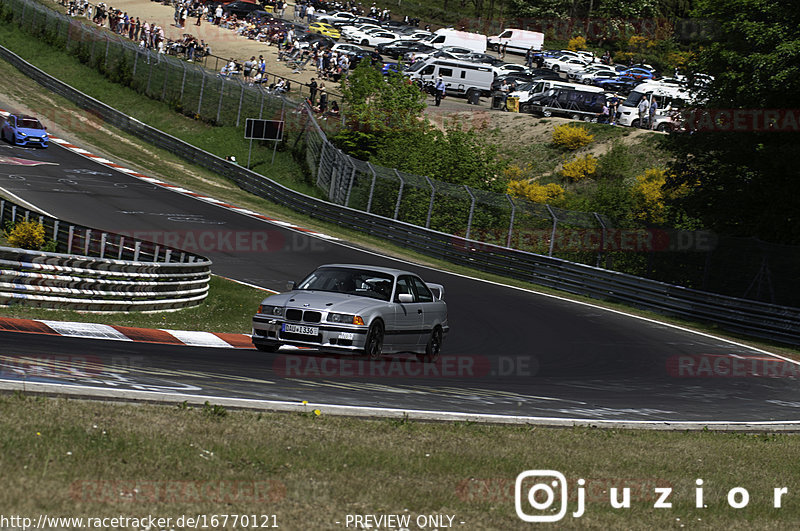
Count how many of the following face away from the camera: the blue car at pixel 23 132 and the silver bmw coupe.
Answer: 0

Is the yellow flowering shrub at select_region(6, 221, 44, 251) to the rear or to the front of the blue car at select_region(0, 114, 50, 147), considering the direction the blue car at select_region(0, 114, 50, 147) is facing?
to the front

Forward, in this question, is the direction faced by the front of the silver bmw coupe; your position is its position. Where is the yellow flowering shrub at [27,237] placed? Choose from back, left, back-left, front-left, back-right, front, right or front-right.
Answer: right

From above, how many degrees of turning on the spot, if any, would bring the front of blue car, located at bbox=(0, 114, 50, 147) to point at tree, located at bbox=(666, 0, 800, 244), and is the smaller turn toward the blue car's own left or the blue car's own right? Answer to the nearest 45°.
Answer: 0° — it already faces it

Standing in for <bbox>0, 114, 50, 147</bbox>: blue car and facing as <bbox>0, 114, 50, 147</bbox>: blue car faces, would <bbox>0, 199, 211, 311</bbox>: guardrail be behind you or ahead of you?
ahead

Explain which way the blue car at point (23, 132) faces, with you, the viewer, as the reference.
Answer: facing the viewer and to the right of the viewer

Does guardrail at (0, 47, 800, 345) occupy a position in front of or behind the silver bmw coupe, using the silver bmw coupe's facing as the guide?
behind

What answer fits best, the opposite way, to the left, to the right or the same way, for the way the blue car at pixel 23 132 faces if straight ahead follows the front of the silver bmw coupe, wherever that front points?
to the left

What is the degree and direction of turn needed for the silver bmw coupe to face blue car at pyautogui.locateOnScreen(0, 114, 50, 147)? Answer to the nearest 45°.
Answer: approximately 90° to its right

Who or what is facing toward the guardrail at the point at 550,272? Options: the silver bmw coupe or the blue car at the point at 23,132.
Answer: the blue car
